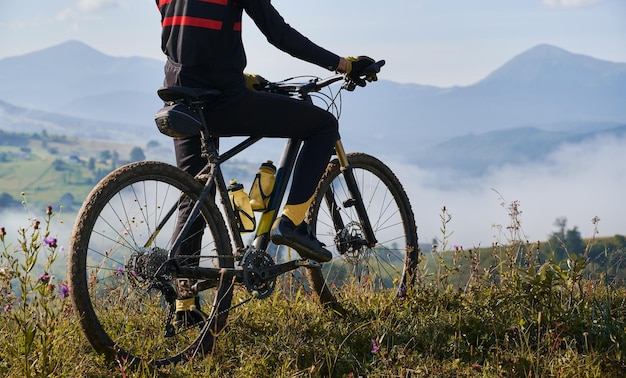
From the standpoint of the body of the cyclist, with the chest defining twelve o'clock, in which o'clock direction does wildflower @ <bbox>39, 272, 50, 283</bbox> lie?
The wildflower is roughly at 6 o'clock from the cyclist.

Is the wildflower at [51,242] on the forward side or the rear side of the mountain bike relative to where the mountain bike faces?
on the rear side

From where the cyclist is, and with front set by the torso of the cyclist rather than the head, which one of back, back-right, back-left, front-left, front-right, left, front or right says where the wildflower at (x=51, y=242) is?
back

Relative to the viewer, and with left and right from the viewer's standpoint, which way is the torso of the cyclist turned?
facing away from the viewer and to the right of the viewer

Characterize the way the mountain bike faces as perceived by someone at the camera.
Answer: facing away from the viewer and to the right of the viewer

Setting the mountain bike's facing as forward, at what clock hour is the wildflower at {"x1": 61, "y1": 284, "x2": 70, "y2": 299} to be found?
The wildflower is roughly at 6 o'clock from the mountain bike.
